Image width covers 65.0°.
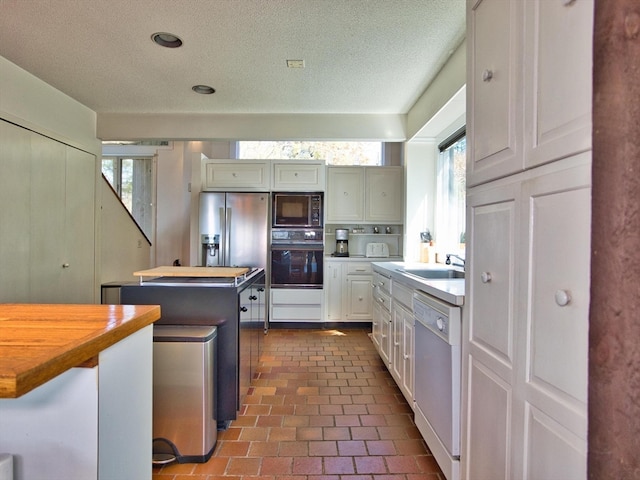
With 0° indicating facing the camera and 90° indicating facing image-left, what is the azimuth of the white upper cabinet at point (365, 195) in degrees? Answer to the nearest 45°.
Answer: approximately 0°

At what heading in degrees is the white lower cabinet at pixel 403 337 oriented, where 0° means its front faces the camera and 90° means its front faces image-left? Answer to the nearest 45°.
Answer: approximately 90°

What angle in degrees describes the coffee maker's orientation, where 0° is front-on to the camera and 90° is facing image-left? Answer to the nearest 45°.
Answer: approximately 0°

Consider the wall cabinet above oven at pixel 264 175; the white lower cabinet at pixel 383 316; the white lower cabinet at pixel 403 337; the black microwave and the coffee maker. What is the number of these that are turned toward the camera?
3

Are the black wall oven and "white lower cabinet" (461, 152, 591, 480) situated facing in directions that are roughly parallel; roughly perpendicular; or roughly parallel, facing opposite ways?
roughly perpendicular

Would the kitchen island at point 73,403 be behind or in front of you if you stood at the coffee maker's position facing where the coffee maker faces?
in front

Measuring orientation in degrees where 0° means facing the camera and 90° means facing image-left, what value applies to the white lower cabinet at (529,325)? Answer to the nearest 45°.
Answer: approximately 45°
